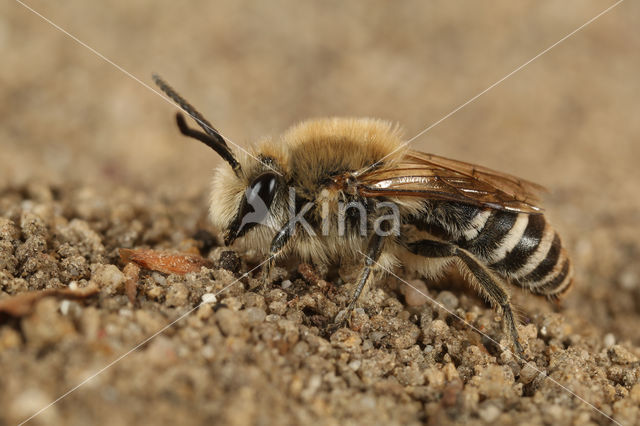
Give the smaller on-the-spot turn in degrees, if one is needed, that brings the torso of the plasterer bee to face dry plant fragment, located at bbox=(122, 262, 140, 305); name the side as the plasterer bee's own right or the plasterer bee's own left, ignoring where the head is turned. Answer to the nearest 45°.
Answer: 0° — it already faces it

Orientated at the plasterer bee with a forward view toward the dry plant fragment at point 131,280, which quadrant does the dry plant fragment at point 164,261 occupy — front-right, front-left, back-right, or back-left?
front-right

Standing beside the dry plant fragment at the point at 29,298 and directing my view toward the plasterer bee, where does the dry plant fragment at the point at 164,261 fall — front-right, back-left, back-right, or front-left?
front-left

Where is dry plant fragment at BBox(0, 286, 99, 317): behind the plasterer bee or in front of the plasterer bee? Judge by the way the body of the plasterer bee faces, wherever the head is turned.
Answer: in front

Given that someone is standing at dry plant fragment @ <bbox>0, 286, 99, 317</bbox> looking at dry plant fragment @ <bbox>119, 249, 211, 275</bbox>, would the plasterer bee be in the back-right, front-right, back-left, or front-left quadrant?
front-right

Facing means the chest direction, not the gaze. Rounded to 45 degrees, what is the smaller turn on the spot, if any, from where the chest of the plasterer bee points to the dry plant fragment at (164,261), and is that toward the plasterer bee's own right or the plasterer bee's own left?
0° — it already faces it

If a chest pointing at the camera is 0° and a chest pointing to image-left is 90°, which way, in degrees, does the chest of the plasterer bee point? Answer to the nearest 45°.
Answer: approximately 90°
